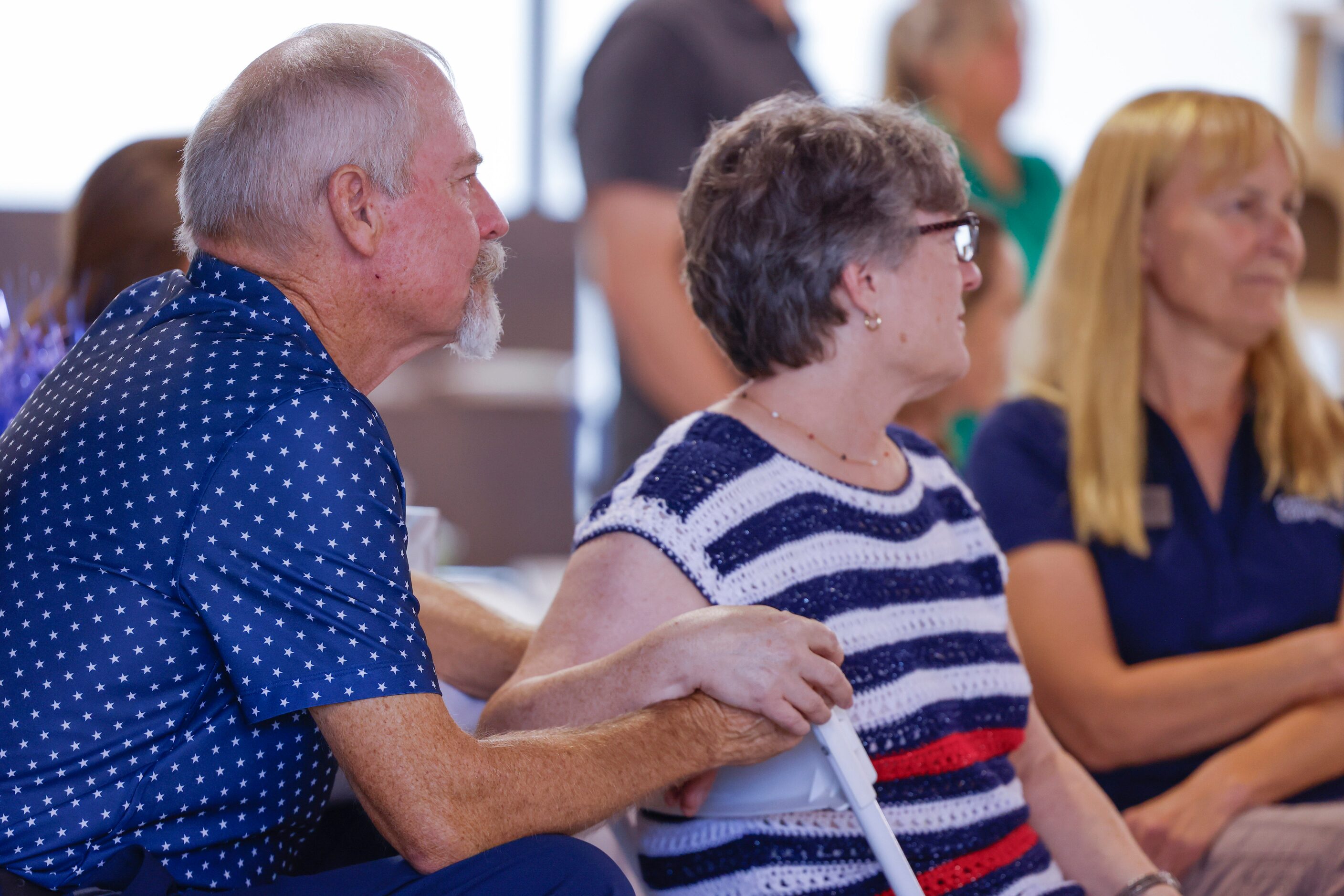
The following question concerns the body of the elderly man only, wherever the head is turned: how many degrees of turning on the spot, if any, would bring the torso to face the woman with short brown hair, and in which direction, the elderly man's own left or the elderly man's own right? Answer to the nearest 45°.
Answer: approximately 45° to the elderly man's own left

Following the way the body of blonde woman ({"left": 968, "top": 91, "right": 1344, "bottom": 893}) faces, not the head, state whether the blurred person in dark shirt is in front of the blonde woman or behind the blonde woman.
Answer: behind

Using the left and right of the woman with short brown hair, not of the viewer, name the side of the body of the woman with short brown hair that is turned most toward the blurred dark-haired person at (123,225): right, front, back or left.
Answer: back

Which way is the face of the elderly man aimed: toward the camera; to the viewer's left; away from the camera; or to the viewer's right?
to the viewer's right

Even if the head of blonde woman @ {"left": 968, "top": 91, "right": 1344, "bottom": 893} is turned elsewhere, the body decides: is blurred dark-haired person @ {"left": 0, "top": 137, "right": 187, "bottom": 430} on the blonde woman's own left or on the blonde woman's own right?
on the blonde woman's own right

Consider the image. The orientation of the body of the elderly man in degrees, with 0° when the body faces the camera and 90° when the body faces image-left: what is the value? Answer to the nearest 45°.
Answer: approximately 270°
